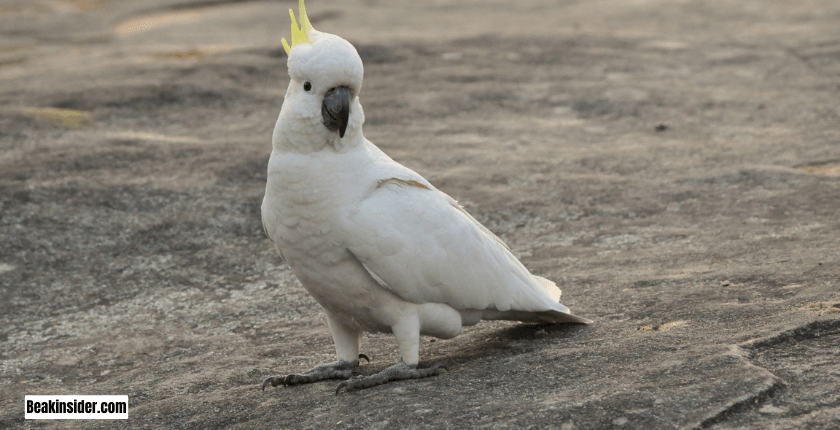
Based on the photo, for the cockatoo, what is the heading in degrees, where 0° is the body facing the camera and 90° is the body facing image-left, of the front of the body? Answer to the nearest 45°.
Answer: approximately 45°
